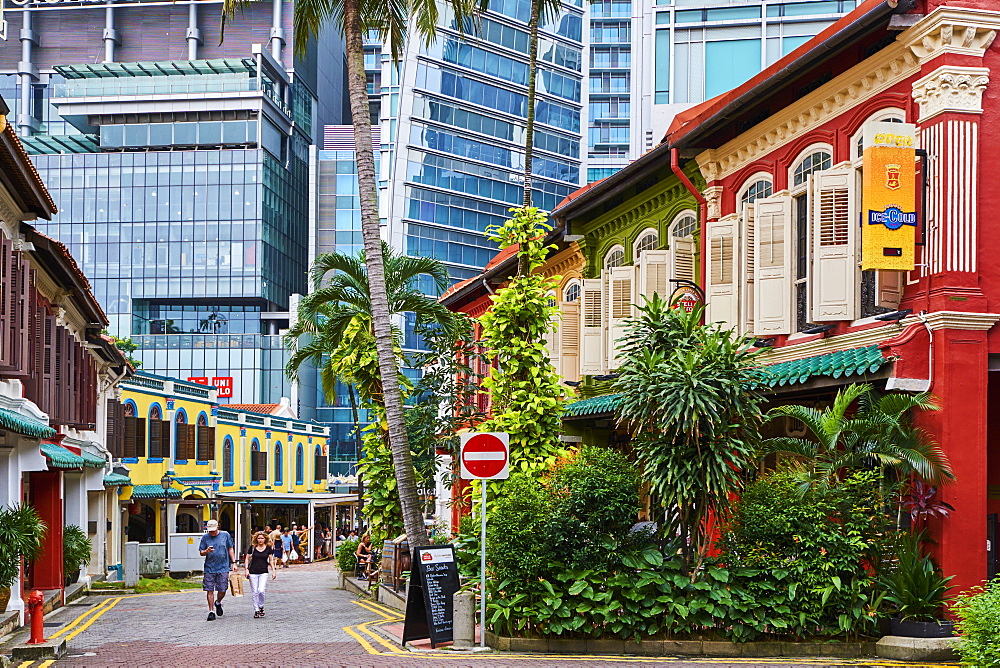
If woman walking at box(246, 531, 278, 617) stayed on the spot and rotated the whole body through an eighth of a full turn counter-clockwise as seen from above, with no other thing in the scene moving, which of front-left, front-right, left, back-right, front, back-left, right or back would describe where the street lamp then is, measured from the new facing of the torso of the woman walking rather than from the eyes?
back-left

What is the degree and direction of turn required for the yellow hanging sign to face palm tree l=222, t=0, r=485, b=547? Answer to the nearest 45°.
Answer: approximately 135° to its right

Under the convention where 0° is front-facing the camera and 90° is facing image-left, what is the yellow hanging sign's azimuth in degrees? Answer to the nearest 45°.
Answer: approximately 0°

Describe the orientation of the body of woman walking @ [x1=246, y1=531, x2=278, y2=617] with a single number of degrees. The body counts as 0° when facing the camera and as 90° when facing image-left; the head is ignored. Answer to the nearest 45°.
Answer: approximately 0°
